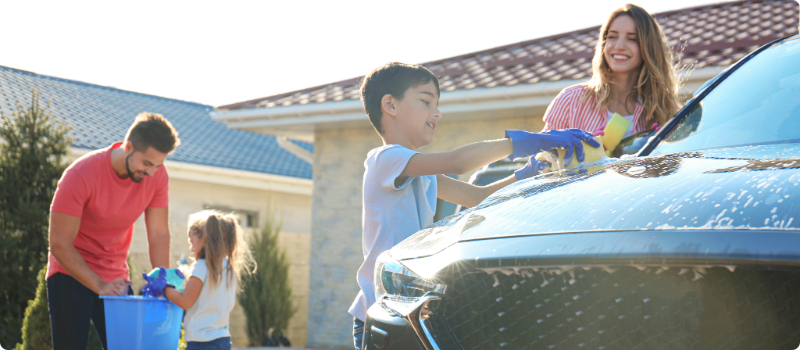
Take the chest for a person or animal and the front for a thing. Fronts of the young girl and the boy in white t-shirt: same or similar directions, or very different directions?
very different directions

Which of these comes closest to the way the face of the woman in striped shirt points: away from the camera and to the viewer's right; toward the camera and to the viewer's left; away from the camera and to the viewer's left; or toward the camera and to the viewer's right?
toward the camera and to the viewer's left

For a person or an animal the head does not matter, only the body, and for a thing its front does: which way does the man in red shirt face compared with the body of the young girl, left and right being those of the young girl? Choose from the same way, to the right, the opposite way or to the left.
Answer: the opposite way

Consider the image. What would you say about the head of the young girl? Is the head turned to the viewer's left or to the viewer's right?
to the viewer's left

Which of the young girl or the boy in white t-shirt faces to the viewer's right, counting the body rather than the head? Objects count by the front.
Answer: the boy in white t-shirt

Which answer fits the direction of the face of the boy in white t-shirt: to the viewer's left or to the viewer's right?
to the viewer's right

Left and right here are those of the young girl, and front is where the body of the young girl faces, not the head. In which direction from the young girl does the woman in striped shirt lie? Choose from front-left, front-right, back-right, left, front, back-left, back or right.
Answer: back

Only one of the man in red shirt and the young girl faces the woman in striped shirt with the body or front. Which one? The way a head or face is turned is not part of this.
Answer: the man in red shirt

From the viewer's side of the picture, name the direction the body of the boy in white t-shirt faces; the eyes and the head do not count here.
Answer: to the viewer's right

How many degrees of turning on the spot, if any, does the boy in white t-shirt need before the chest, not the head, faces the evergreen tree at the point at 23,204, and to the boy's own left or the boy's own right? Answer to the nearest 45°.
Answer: approximately 135° to the boy's own left

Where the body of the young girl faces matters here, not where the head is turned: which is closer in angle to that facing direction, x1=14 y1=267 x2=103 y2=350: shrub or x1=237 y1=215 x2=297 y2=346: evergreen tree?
the shrub

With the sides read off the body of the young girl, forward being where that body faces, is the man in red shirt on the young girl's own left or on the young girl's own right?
on the young girl's own left

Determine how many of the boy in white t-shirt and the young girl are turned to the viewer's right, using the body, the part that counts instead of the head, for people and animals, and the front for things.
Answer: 1

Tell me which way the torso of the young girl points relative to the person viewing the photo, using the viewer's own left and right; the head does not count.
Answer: facing away from the viewer and to the left of the viewer

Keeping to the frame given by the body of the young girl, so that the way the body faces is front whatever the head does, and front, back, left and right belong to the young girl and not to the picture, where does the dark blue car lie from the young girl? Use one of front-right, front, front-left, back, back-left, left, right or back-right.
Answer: back-left
